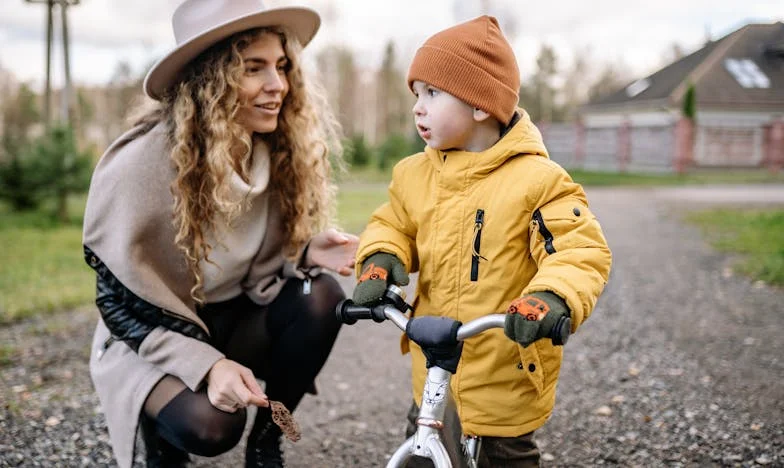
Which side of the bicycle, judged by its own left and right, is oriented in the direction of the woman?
right

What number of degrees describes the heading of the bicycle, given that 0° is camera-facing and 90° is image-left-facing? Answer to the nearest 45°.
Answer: approximately 45°

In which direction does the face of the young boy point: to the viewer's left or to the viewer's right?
to the viewer's left

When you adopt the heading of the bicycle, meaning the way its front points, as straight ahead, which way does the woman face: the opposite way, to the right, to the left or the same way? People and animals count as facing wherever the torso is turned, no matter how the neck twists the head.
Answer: to the left

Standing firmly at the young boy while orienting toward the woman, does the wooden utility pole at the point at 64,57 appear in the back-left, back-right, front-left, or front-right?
front-right

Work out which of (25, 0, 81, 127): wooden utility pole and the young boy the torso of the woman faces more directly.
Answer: the young boy

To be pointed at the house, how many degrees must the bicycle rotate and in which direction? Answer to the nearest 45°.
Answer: approximately 135° to its right

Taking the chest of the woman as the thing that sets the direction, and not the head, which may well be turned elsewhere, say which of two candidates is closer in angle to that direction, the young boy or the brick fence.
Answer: the young boy

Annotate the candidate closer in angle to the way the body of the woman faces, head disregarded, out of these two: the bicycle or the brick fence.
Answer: the bicycle

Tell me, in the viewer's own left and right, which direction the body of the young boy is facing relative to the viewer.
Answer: facing the viewer and to the left of the viewer

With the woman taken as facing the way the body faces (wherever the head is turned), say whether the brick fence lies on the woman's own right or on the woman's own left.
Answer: on the woman's own left

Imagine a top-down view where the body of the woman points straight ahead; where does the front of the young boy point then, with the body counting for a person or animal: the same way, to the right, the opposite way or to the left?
to the right

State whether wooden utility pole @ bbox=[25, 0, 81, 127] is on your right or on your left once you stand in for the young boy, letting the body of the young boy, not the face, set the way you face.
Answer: on your right

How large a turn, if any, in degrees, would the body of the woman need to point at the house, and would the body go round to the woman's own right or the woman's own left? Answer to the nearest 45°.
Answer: approximately 90° to the woman's own left

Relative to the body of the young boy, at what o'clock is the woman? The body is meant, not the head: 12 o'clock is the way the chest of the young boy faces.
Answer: The woman is roughly at 2 o'clock from the young boy.

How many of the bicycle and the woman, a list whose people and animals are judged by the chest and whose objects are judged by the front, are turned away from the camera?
0

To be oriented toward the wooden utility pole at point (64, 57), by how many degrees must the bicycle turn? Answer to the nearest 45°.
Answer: approximately 90° to its right
